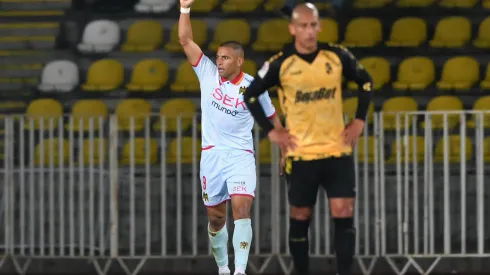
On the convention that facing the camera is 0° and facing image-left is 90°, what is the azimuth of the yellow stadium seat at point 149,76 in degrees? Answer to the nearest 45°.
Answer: approximately 45°

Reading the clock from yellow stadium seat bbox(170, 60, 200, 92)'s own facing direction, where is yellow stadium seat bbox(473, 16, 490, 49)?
yellow stadium seat bbox(473, 16, 490, 49) is roughly at 9 o'clock from yellow stadium seat bbox(170, 60, 200, 92).

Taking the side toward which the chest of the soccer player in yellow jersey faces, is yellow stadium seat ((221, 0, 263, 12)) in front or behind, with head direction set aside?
behind

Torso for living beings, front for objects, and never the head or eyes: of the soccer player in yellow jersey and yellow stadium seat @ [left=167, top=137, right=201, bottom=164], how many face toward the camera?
2

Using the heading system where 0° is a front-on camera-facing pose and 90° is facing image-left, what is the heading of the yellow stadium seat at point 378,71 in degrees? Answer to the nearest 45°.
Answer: approximately 45°

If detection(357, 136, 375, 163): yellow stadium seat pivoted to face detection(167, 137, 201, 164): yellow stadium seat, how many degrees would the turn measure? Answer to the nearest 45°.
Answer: approximately 90° to its right

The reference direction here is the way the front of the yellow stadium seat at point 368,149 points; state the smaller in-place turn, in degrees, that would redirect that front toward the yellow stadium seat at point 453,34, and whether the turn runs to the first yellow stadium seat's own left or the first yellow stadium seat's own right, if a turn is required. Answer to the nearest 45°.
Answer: approximately 135° to the first yellow stadium seat's own left
